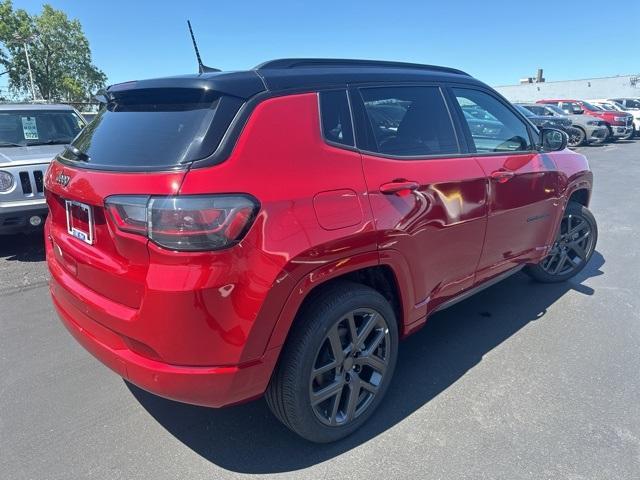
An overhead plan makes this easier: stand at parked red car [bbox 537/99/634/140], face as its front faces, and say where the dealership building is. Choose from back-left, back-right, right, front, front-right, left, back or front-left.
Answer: back-left

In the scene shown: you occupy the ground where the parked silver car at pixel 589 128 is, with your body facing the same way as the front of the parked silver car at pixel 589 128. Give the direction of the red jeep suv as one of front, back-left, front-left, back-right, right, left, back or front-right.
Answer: front-right

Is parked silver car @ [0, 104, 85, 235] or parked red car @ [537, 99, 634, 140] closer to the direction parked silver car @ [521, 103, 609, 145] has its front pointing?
the parked silver car

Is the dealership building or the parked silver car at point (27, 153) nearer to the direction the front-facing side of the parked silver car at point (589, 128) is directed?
the parked silver car

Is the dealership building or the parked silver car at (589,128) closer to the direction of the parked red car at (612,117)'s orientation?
the parked silver car

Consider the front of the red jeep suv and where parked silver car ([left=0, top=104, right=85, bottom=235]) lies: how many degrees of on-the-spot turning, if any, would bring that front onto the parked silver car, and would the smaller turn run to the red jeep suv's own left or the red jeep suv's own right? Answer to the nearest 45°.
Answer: approximately 90° to the red jeep suv's own left

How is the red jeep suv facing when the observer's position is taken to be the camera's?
facing away from the viewer and to the right of the viewer

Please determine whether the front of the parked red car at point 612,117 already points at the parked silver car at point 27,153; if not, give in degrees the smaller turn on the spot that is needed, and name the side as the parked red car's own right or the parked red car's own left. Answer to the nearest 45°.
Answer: approximately 45° to the parked red car's own right

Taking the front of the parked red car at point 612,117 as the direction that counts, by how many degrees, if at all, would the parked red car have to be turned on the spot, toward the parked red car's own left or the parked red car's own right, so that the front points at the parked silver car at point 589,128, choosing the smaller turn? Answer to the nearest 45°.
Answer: approximately 45° to the parked red car's own right
